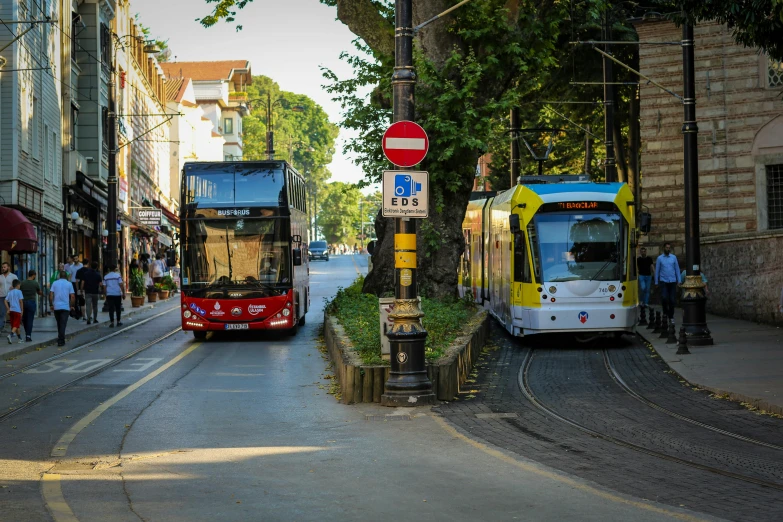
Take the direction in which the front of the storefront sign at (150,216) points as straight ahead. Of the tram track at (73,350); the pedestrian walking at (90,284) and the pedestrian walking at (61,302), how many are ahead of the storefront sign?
3

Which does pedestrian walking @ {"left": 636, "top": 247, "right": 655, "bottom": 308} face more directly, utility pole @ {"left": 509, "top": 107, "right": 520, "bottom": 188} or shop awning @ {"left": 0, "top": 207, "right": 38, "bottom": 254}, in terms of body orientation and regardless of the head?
the shop awning

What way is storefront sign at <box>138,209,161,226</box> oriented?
toward the camera

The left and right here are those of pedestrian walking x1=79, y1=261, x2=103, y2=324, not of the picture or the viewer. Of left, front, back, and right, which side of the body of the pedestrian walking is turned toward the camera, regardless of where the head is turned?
back

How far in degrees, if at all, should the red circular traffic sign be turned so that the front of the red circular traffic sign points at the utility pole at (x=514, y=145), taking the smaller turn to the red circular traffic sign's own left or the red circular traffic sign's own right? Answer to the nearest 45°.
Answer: approximately 180°

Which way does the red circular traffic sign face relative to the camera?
toward the camera

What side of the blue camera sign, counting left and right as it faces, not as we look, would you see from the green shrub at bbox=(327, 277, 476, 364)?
back

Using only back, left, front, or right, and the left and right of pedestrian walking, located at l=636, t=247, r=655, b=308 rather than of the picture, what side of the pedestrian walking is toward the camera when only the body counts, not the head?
front

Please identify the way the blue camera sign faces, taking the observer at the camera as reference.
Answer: facing the viewer

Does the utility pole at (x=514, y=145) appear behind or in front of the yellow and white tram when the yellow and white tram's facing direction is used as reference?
behind

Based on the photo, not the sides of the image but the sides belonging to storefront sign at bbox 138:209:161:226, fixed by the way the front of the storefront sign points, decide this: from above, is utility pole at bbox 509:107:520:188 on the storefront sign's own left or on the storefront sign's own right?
on the storefront sign's own left

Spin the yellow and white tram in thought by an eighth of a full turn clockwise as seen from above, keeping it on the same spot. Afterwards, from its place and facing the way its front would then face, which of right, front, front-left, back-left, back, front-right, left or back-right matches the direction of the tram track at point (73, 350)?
front-right

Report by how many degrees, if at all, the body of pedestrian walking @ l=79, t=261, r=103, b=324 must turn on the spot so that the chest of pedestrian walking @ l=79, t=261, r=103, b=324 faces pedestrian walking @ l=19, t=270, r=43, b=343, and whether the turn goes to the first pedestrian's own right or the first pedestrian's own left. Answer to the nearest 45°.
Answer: approximately 180°
